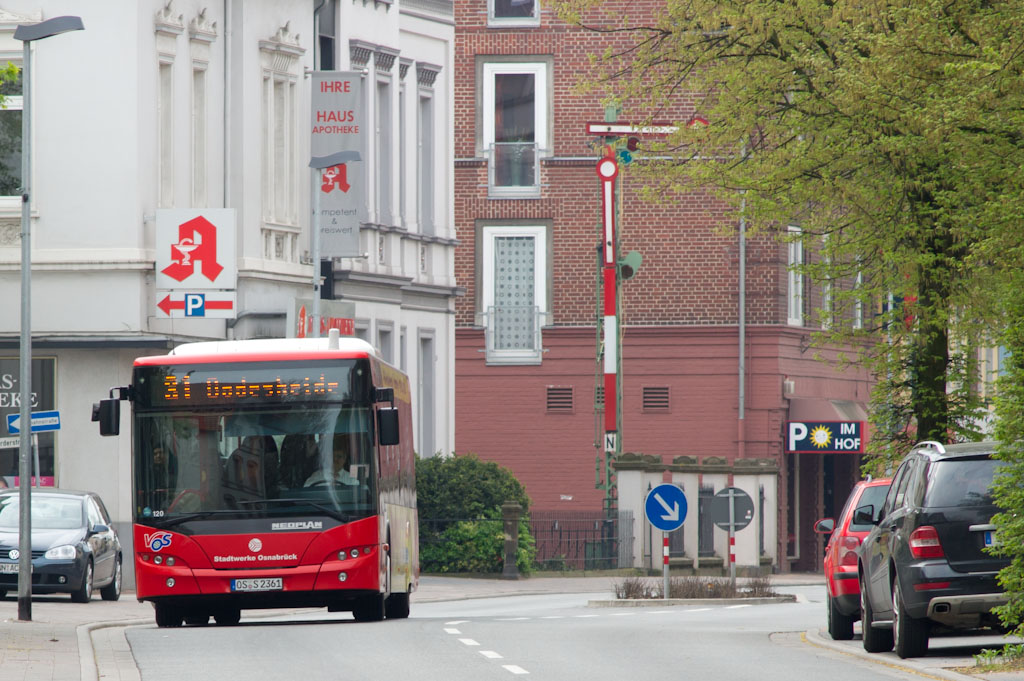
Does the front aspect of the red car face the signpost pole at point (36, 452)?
no

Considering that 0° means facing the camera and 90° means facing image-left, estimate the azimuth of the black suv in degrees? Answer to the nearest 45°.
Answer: approximately 180°

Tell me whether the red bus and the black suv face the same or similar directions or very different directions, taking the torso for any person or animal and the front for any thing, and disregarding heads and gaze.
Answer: very different directions

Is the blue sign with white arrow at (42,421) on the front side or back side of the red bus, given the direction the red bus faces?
on the back side

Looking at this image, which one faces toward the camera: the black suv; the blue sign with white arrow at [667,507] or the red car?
the blue sign with white arrow

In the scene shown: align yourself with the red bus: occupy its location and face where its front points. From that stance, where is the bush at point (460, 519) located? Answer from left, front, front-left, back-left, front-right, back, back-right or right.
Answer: back

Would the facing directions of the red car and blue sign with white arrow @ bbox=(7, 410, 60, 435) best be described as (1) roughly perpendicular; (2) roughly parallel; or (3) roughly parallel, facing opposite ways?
roughly parallel, facing opposite ways

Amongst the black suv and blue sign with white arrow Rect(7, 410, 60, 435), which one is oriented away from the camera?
the black suv

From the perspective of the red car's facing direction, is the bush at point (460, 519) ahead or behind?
ahead

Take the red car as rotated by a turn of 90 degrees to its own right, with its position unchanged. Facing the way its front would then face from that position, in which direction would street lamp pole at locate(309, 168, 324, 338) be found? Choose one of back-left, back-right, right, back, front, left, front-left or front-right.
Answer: back-left

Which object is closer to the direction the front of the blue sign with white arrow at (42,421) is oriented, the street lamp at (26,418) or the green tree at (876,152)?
the street lamp

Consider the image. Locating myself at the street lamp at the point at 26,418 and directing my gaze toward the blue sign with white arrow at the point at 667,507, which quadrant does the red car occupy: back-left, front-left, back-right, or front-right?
front-right

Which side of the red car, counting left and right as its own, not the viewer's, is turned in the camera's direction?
back

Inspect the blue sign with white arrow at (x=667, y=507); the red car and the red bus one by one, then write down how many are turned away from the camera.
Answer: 1

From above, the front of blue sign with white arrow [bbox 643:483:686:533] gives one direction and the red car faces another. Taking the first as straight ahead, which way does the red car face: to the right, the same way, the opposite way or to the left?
the opposite way

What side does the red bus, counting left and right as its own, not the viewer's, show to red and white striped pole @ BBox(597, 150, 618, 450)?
back

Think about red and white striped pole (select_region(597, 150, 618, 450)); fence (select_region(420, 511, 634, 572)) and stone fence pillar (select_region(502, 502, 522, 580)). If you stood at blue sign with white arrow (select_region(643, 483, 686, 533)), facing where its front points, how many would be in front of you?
0

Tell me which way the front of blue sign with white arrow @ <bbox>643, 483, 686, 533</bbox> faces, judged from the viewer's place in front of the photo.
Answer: facing the viewer

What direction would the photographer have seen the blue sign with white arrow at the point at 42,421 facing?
facing the viewer
